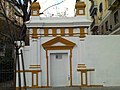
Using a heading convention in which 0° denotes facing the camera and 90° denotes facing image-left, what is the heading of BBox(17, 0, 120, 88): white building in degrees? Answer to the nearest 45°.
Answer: approximately 0°
